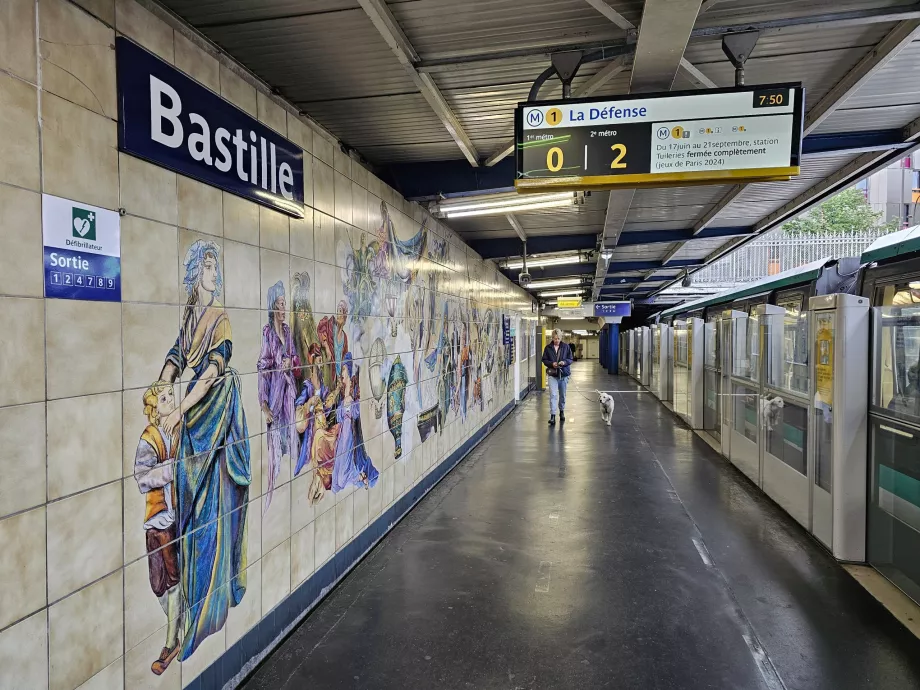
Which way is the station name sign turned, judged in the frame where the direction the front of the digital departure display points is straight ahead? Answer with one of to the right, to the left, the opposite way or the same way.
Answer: to the left

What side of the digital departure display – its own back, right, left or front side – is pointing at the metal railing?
back

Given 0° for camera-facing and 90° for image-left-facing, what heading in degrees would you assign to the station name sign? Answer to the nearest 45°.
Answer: approximately 315°

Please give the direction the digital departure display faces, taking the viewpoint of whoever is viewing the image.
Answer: facing the viewer

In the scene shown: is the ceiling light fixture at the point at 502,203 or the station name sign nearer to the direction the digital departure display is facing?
the station name sign

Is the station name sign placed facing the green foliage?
no

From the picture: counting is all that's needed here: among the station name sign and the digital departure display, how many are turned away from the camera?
0

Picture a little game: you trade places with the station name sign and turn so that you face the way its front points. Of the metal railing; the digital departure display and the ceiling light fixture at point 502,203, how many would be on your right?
0

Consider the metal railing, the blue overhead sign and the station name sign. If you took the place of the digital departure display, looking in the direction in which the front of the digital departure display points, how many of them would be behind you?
2

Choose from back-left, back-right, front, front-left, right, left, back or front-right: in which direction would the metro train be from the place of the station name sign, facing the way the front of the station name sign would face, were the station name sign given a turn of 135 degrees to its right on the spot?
back

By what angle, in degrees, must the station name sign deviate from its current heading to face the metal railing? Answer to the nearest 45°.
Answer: approximately 90° to its left

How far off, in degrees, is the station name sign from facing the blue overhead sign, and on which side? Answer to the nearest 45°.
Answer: approximately 90° to its left

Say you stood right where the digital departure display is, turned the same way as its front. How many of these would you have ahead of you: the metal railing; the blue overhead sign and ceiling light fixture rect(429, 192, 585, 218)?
0

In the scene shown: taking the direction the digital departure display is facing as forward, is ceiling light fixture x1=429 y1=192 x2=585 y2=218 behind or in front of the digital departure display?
behind

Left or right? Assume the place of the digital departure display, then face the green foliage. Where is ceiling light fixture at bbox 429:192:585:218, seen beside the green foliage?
left
